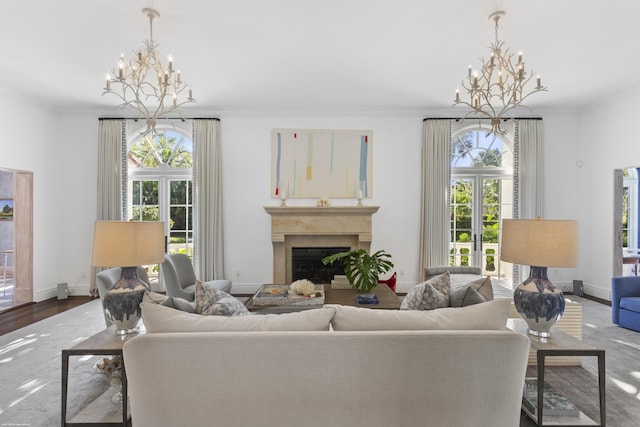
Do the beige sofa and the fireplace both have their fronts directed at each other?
yes

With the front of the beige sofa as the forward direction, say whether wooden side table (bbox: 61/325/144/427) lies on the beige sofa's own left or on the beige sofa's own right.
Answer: on the beige sofa's own left

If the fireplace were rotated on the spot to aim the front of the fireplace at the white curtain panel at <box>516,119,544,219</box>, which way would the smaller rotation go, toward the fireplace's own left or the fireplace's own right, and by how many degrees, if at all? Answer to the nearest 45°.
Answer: approximately 90° to the fireplace's own left

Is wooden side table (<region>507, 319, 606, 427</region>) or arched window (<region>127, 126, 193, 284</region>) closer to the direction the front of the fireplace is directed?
the wooden side table

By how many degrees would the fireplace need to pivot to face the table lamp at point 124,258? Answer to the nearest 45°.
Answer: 0° — it already faces it

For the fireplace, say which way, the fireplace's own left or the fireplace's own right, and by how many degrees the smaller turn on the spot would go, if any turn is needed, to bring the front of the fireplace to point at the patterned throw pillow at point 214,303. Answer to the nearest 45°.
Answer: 0° — it already faces it

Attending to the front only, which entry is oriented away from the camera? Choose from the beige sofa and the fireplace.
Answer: the beige sofa

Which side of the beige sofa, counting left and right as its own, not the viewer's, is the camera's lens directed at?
back

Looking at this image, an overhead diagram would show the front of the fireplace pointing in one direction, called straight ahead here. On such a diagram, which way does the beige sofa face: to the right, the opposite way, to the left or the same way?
the opposite way

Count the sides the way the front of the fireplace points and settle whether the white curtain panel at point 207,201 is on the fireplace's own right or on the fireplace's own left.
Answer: on the fireplace's own right

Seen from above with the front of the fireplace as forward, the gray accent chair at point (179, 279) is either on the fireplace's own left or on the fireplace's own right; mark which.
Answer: on the fireplace's own right

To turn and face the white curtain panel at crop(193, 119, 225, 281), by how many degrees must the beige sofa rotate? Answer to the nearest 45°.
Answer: approximately 45° to its left

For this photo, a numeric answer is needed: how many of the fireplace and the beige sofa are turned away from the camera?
1

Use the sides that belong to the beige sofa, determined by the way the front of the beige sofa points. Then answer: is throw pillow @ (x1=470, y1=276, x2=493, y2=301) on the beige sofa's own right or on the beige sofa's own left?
on the beige sofa's own right
